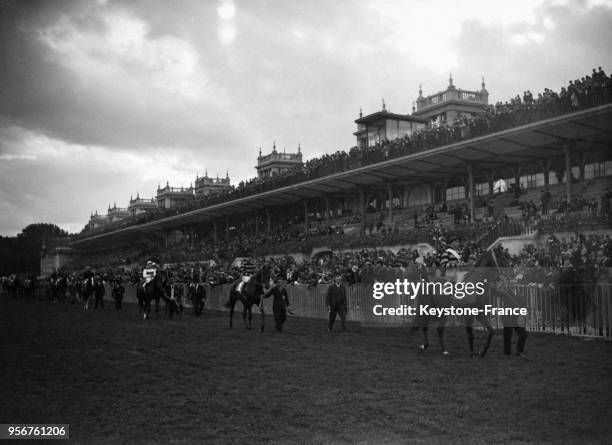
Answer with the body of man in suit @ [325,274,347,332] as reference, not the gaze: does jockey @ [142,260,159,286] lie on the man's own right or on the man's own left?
on the man's own right

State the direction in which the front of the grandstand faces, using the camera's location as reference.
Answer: facing the viewer and to the left of the viewer

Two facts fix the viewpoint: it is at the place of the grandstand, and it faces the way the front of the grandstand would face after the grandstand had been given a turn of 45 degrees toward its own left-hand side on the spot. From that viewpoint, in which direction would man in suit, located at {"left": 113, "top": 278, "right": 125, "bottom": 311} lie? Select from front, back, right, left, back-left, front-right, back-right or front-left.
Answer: right

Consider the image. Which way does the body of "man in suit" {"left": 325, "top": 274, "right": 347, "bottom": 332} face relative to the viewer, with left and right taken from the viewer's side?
facing the viewer

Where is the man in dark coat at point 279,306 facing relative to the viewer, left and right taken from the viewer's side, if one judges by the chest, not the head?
facing the viewer

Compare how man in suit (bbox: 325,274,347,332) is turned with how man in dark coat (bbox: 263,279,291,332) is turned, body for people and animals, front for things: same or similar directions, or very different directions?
same or similar directions

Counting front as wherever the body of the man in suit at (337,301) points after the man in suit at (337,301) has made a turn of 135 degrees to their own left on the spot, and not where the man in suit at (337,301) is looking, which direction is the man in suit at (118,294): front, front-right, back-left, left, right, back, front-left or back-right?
left

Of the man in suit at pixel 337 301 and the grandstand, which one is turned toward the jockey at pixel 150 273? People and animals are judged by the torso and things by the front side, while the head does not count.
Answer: the grandstand
